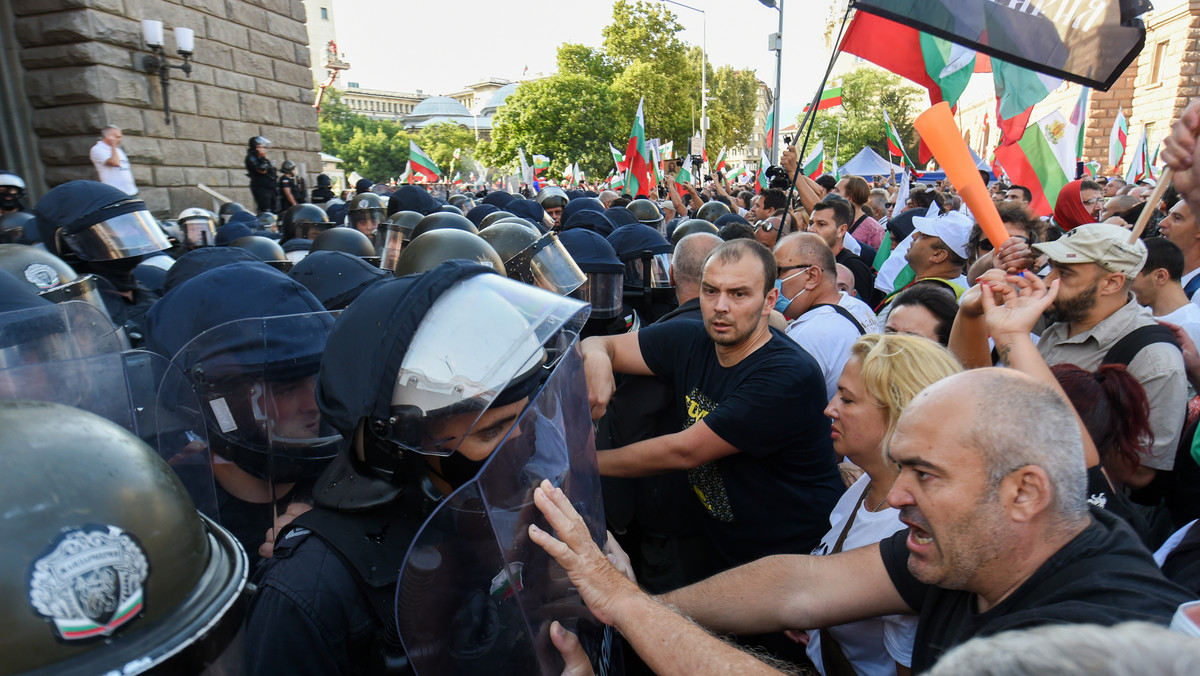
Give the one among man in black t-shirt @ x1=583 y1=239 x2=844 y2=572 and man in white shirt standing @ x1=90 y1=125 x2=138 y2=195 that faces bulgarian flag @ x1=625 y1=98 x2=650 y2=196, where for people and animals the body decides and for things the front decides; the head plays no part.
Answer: the man in white shirt standing

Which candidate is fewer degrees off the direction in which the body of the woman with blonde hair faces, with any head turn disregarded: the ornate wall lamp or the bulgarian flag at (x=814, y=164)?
the ornate wall lamp

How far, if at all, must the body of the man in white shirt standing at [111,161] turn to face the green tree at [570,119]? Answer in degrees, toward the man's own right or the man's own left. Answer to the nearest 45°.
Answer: approximately 45° to the man's own left

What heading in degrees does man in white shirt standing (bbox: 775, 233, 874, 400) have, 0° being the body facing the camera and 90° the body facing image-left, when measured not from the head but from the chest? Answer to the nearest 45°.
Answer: approximately 90°

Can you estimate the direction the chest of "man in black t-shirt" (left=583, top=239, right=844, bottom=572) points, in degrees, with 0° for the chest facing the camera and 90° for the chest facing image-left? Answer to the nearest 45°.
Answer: approximately 45°

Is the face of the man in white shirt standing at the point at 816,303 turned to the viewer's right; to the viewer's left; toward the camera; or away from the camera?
to the viewer's left

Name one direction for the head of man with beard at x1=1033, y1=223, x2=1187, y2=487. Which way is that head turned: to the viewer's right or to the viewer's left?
to the viewer's left

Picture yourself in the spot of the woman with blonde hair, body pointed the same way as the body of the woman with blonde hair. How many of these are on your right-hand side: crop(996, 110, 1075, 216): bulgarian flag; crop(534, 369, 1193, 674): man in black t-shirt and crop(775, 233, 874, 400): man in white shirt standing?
2

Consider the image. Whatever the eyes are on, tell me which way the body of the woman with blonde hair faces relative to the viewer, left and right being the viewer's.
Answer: facing to the left of the viewer

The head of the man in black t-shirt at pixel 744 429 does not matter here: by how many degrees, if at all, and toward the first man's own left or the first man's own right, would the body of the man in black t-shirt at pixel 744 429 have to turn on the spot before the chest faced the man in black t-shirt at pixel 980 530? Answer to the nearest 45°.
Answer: approximately 45° to the first man's own left

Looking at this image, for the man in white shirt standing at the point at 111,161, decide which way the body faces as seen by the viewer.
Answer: to the viewer's right

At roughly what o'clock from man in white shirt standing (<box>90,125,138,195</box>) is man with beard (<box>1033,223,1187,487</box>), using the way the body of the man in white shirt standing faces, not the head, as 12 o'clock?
The man with beard is roughly at 2 o'clock from the man in white shirt standing.
